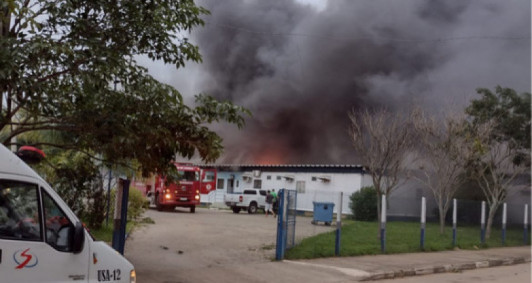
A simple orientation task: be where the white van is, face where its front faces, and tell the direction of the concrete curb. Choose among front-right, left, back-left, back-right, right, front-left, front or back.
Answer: front-left

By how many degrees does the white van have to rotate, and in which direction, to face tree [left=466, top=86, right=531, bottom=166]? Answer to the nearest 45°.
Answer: approximately 45° to its left

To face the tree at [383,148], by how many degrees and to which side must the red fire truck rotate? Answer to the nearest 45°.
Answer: approximately 45° to its left

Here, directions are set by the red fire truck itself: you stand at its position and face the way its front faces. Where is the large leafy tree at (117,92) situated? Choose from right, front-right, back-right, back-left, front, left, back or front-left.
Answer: front

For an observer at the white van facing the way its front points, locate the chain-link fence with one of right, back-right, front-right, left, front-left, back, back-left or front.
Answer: front-left

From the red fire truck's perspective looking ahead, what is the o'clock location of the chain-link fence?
The chain-link fence is roughly at 11 o'clock from the red fire truck.

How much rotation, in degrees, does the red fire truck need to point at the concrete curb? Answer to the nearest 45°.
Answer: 0° — it already faces it

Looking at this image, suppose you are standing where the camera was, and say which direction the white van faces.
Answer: facing to the right of the viewer

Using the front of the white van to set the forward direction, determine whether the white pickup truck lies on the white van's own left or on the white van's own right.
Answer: on the white van's own left

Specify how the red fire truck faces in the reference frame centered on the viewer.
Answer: facing the viewer

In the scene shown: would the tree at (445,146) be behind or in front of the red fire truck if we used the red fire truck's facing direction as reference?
in front

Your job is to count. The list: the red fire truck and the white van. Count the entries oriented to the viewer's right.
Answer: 1

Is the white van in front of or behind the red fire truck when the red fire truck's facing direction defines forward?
in front
